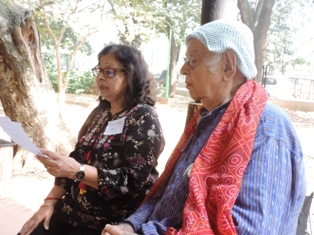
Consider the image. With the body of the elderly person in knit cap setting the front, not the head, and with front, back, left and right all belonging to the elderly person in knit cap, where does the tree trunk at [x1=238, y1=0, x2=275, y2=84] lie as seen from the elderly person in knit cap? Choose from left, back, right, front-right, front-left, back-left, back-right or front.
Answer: right

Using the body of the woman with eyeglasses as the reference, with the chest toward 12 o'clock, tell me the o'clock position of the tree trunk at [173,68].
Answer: The tree trunk is roughly at 5 o'clock from the woman with eyeglasses.

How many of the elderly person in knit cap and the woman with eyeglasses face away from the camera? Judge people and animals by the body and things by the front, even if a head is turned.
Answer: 0

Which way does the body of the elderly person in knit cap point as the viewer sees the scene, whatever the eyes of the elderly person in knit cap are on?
to the viewer's left

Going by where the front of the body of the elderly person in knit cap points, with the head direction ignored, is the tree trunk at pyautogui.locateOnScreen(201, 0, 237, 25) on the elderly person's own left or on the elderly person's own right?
on the elderly person's own right

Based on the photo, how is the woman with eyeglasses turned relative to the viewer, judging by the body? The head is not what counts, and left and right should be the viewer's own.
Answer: facing the viewer and to the left of the viewer

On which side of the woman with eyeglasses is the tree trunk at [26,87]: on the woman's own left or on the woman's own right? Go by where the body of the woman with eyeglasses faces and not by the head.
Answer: on the woman's own right

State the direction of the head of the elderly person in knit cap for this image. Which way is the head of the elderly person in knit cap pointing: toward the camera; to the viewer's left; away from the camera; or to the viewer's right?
to the viewer's left

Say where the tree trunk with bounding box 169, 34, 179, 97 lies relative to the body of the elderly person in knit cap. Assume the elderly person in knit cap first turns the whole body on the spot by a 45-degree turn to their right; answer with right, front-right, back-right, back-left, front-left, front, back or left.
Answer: front-right

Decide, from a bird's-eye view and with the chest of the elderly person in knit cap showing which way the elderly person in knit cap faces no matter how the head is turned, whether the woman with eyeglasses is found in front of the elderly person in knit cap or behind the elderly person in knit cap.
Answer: in front
